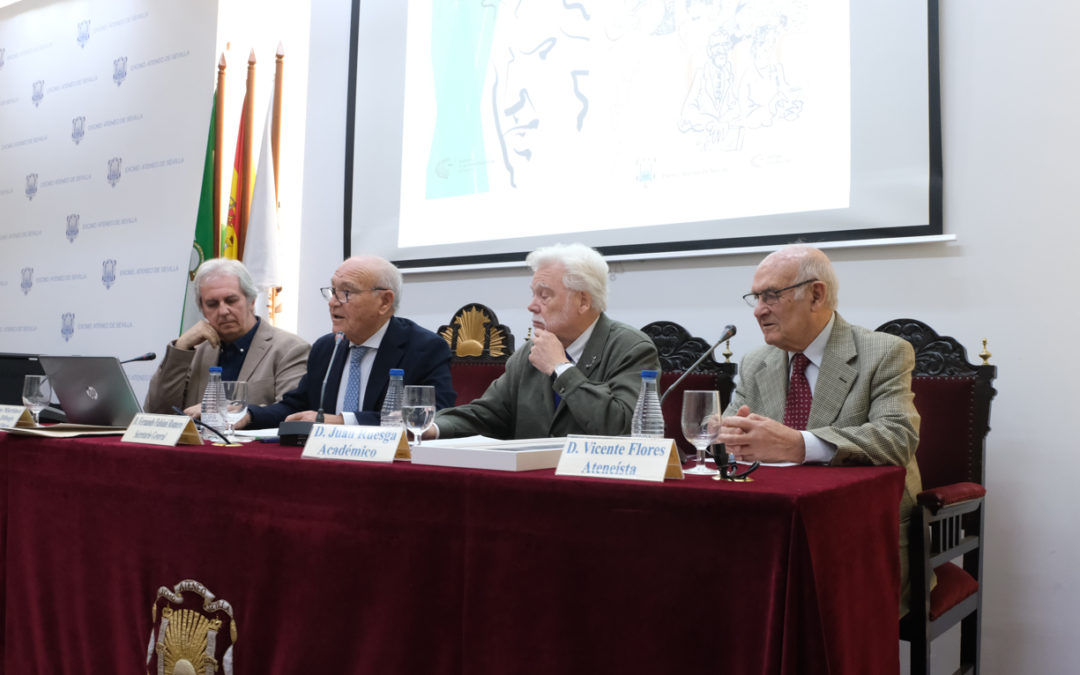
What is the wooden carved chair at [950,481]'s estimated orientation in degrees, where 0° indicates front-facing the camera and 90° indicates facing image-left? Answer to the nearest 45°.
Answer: approximately 45°

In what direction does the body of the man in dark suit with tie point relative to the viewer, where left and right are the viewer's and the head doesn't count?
facing the viewer and to the left of the viewer

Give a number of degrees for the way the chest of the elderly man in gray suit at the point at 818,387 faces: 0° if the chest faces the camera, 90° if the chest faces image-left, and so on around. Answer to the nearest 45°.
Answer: approximately 45°

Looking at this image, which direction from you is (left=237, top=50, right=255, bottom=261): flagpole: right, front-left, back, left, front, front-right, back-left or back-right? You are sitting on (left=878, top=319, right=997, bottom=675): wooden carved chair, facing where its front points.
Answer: front-right

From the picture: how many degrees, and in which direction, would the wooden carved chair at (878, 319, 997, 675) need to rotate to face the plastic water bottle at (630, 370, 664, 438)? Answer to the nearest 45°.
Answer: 0° — it already faces it

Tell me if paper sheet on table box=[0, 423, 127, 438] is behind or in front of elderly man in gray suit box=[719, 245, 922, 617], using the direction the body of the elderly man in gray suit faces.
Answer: in front

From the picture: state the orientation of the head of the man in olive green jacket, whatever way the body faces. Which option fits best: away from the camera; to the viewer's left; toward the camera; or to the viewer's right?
to the viewer's left

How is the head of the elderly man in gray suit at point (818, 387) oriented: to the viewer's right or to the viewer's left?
to the viewer's left

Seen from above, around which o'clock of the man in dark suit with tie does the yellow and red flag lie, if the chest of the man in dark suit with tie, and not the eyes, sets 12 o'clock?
The yellow and red flag is roughly at 4 o'clock from the man in dark suit with tie.

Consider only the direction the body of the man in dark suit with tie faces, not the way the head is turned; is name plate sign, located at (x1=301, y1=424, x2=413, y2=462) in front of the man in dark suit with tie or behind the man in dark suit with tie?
in front

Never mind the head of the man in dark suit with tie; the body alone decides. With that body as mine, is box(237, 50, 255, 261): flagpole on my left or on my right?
on my right

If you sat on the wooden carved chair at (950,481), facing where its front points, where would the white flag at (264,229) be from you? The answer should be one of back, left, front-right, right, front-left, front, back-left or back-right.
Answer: front-right
